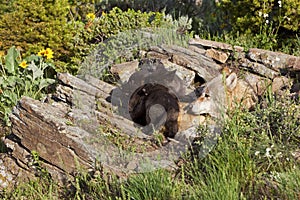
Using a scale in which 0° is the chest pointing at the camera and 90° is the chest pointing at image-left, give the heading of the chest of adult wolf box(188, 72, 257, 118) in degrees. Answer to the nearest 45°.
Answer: approximately 90°

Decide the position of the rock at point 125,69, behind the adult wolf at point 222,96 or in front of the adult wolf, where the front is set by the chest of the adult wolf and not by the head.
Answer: in front

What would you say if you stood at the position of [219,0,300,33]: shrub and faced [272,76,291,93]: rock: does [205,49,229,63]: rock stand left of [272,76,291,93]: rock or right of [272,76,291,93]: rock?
right

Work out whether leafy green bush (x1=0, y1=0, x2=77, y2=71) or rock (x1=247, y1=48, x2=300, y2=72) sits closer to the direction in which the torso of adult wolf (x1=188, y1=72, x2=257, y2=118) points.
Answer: the leafy green bush

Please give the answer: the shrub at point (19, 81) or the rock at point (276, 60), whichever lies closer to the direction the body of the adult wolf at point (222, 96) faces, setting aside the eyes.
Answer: the shrub

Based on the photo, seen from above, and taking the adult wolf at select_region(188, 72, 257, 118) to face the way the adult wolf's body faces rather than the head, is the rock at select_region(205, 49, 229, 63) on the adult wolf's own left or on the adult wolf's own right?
on the adult wolf's own right
